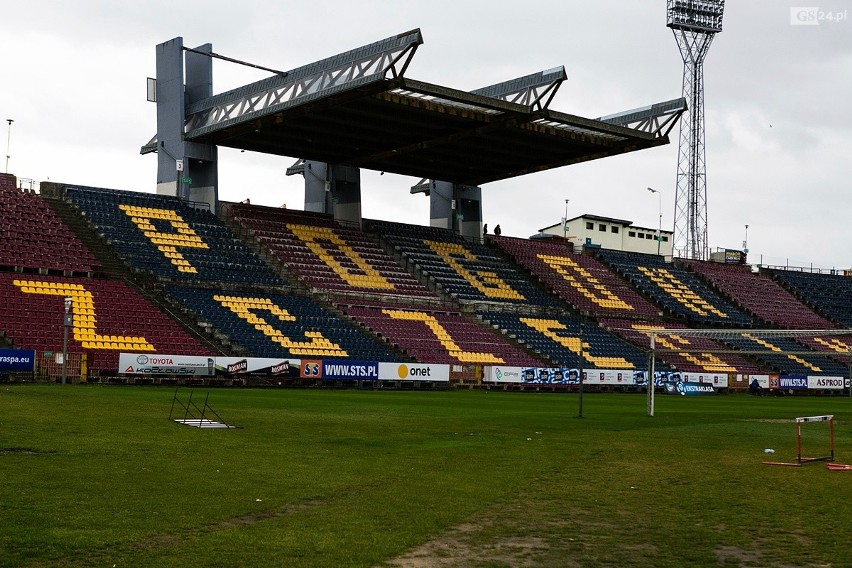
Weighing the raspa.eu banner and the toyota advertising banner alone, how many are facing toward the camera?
2

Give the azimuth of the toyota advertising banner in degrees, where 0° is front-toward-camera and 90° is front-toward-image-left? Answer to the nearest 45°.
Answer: approximately 0°

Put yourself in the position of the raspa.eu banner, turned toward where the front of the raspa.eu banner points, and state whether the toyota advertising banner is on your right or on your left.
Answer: on your left

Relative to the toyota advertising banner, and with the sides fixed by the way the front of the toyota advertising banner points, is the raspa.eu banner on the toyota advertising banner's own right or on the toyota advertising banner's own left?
on the toyota advertising banner's own right
